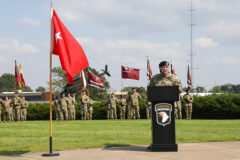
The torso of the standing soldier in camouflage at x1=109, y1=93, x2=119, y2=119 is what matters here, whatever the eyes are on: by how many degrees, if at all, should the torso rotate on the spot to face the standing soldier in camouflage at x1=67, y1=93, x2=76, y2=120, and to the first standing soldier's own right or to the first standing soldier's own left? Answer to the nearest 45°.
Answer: approximately 90° to the first standing soldier's own right

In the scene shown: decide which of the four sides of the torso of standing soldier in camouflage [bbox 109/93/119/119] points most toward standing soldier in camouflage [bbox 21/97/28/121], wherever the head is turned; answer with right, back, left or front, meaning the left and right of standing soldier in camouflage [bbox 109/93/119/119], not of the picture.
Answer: right

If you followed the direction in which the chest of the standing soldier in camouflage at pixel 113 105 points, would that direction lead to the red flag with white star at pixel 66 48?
yes

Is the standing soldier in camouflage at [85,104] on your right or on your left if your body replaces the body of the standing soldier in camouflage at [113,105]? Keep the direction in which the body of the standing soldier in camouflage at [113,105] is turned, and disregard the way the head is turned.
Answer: on your right

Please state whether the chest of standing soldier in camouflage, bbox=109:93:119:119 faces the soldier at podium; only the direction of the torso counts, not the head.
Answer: yes

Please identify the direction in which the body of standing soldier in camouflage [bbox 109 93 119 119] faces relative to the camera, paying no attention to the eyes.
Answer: toward the camera

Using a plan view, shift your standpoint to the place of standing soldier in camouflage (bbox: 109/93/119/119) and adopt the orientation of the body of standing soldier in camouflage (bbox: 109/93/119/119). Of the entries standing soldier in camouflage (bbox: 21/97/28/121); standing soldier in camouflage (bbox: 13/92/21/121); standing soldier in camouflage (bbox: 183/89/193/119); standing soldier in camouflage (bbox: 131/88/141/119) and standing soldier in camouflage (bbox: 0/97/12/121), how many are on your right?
3

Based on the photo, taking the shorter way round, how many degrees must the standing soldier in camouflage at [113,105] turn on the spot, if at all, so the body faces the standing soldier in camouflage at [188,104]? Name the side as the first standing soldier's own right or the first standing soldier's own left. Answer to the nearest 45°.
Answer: approximately 45° to the first standing soldier's own left

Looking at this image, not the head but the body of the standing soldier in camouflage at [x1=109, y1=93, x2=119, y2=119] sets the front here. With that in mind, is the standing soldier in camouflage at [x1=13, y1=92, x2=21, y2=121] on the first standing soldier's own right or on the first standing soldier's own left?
on the first standing soldier's own right

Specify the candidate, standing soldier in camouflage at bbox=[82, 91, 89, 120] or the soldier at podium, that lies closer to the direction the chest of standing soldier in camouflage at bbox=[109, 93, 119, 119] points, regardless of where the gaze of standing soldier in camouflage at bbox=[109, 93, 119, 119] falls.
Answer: the soldier at podium

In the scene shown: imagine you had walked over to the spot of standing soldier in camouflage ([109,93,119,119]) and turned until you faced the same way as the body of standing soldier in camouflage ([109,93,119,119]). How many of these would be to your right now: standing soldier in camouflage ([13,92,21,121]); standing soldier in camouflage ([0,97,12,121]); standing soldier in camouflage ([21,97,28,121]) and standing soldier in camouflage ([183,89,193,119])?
3
